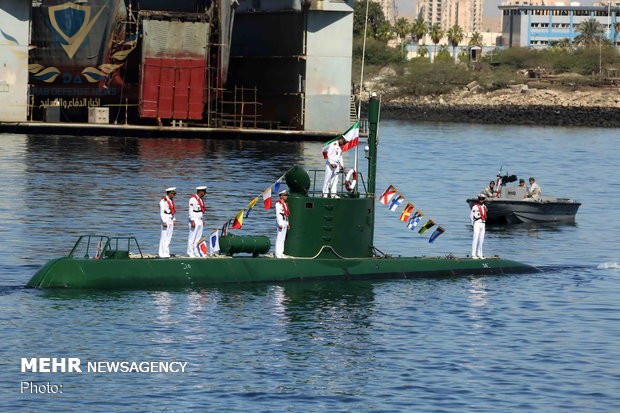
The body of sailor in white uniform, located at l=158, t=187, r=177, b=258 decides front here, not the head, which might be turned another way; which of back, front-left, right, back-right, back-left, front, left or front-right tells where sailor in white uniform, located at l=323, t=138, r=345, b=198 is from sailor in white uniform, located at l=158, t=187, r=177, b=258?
left

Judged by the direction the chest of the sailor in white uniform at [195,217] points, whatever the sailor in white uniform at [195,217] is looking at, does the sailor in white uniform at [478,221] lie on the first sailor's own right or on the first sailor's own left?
on the first sailor's own left

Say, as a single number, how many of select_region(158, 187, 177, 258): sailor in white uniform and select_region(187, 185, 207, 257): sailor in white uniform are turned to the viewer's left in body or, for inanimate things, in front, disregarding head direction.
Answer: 0

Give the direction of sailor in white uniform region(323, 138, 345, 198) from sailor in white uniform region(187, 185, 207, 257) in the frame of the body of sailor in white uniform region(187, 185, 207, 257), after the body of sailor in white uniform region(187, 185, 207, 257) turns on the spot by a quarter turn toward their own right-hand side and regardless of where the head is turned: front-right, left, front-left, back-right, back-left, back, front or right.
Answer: back

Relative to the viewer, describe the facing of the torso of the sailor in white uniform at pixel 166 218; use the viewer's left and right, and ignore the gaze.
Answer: facing the viewer and to the right of the viewer

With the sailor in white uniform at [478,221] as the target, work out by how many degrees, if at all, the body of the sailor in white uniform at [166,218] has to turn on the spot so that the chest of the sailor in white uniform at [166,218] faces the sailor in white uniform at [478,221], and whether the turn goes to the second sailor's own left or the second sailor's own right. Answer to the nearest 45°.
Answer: approximately 45° to the second sailor's own left

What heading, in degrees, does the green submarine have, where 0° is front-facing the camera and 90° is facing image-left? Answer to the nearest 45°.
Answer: approximately 90°

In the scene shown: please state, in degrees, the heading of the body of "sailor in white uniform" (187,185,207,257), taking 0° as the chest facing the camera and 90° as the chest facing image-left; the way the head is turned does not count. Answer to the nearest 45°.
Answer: approximately 315°

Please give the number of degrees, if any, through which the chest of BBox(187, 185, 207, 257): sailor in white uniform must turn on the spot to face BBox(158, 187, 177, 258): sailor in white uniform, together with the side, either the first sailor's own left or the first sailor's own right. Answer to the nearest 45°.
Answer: approximately 90° to the first sailor's own right

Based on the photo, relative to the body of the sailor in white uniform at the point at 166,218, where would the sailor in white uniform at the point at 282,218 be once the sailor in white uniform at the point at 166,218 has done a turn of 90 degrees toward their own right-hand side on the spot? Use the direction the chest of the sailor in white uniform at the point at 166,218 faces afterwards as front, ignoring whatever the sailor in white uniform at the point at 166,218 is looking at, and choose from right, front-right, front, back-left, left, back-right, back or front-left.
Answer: back-left
